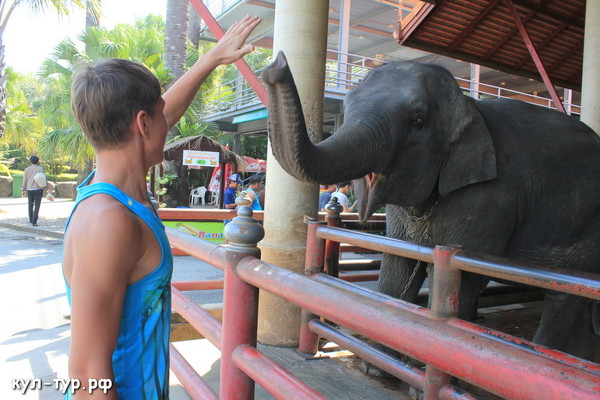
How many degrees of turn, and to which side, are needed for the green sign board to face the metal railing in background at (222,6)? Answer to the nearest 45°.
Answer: approximately 180°

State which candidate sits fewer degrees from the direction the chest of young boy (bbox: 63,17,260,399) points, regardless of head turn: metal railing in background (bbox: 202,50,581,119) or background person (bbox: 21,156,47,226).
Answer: the metal railing in background

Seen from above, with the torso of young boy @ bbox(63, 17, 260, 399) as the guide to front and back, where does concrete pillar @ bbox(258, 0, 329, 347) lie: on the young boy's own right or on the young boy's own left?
on the young boy's own left

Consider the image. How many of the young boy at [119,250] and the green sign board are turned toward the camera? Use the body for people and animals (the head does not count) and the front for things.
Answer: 1

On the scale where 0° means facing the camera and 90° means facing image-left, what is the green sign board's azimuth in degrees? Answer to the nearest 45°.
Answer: approximately 0°

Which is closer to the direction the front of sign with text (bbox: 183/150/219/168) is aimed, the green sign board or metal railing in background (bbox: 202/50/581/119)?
the green sign board

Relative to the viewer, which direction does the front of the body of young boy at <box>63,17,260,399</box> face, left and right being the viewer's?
facing to the right of the viewer

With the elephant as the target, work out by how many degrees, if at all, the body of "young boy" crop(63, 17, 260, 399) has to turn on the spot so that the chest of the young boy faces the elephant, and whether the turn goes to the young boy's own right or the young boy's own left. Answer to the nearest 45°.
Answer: approximately 45° to the young boy's own left

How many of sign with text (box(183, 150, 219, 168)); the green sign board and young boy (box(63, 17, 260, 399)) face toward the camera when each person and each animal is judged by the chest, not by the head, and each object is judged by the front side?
2

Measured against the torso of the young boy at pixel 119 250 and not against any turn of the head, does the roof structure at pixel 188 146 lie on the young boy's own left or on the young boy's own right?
on the young boy's own left

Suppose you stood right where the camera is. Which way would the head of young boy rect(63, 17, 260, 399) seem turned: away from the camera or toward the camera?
away from the camera

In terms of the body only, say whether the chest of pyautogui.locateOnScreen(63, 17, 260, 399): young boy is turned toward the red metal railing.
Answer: yes
